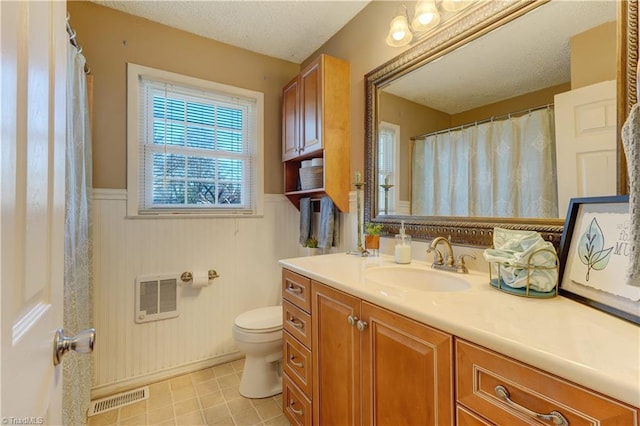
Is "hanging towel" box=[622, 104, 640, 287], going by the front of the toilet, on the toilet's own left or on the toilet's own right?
on the toilet's own left

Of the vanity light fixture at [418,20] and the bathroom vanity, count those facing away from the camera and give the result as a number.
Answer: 0

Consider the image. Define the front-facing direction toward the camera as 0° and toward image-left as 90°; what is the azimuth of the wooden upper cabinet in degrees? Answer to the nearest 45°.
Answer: approximately 45°

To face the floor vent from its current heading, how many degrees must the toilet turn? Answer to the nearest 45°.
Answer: approximately 45° to its right

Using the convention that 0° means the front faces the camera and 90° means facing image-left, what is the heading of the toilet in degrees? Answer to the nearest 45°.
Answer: approximately 45°

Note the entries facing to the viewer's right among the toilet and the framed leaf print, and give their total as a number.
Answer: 0

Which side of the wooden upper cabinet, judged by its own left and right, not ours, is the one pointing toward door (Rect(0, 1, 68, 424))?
front

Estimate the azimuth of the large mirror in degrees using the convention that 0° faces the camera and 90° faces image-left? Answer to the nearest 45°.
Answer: approximately 45°
